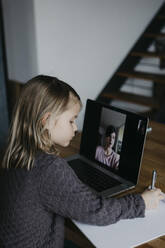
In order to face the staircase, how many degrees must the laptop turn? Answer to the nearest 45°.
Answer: approximately 135° to its right

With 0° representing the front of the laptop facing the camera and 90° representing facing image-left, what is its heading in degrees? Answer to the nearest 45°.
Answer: approximately 45°

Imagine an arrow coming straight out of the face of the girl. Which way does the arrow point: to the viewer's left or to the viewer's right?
to the viewer's right

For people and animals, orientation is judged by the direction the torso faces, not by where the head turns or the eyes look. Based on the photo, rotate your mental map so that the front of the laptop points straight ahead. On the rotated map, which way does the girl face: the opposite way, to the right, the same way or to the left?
the opposite way

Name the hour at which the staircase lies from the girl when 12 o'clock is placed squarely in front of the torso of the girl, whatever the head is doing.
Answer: The staircase is roughly at 11 o'clock from the girl.

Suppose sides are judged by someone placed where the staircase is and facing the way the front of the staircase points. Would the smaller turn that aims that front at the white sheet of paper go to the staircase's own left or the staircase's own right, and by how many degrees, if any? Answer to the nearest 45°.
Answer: approximately 45° to the staircase's own left

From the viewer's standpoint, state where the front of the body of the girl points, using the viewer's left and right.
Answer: facing away from the viewer and to the right of the viewer
